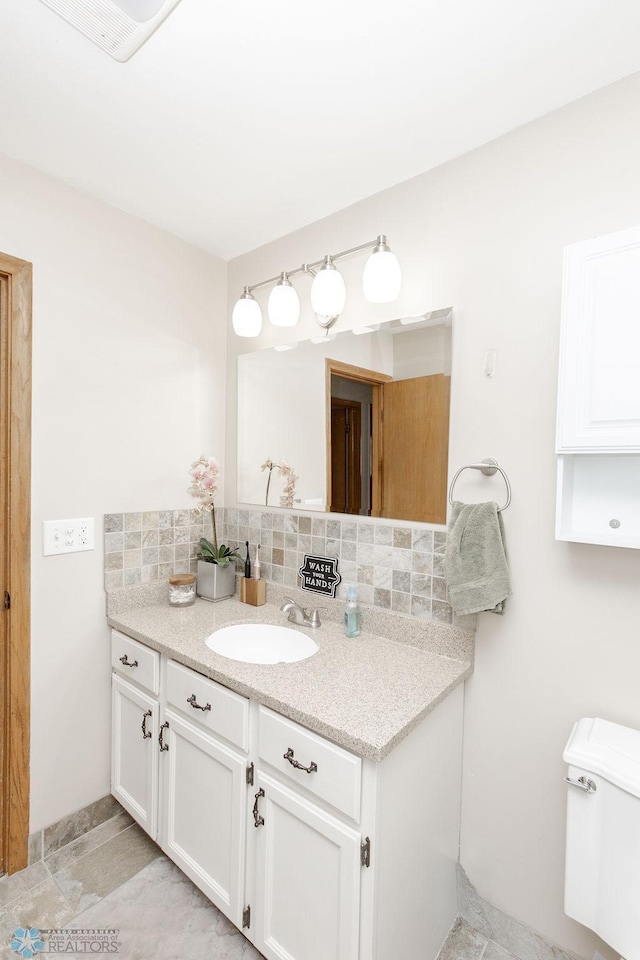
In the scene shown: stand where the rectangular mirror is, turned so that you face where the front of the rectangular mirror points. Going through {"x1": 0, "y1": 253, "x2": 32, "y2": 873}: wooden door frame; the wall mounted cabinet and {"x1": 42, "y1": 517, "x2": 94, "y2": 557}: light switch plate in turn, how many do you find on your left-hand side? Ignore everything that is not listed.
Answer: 1

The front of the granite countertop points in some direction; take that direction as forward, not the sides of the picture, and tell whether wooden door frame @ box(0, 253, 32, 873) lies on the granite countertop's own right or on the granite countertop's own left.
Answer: on the granite countertop's own right

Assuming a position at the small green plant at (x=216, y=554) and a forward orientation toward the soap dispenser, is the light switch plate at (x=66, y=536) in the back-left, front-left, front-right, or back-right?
back-right
